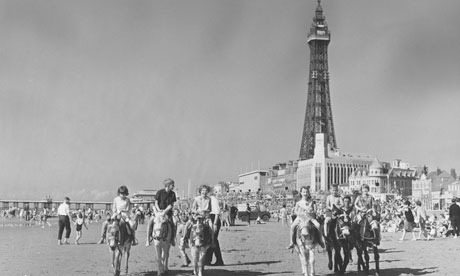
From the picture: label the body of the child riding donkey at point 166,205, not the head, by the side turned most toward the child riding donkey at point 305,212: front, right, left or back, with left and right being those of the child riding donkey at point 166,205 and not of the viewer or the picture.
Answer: left

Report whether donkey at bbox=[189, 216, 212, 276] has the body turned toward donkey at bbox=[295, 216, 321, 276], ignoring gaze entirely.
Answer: no

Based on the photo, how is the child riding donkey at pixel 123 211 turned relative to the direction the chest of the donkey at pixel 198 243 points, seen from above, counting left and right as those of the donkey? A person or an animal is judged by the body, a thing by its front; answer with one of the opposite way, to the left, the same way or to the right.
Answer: the same way

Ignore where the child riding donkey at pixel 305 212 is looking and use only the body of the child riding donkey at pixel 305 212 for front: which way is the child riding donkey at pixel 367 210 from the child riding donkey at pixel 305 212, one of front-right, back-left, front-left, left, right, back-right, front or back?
back-left

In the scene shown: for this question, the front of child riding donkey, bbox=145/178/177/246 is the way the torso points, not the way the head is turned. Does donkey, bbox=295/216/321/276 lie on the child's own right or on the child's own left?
on the child's own left

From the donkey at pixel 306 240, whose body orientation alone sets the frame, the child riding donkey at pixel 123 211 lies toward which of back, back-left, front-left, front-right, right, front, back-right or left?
right

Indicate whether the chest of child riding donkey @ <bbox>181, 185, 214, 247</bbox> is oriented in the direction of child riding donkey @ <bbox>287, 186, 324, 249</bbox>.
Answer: no

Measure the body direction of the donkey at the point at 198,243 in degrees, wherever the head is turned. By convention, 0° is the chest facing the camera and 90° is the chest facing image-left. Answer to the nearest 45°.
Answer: approximately 0°

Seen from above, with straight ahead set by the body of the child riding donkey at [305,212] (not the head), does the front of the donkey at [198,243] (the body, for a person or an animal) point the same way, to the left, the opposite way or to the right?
the same way

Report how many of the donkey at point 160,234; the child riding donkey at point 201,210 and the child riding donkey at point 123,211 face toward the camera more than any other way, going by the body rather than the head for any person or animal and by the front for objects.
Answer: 3

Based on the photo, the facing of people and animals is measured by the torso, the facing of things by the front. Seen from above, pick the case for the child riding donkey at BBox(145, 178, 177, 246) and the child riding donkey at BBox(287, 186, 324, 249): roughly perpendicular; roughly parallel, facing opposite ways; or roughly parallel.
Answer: roughly parallel

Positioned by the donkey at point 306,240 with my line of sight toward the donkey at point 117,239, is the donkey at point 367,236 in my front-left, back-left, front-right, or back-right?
back-right

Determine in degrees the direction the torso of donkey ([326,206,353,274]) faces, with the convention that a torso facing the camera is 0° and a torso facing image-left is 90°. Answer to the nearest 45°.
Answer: approximately 0°

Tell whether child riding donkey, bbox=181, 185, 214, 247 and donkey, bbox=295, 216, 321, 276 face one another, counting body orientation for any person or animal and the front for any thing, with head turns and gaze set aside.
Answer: no

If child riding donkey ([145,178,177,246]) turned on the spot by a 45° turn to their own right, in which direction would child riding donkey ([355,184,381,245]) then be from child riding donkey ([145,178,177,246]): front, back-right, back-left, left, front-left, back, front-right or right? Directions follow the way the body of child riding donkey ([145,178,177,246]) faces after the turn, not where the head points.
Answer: back-left

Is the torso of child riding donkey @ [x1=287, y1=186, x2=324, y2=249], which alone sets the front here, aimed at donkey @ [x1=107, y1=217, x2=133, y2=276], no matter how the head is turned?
no

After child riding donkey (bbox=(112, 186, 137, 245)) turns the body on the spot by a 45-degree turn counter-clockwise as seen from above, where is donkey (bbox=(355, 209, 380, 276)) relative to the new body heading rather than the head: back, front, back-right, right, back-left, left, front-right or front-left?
front-left

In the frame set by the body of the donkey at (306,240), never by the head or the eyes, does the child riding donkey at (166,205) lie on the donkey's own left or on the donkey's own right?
on the donkey's own right

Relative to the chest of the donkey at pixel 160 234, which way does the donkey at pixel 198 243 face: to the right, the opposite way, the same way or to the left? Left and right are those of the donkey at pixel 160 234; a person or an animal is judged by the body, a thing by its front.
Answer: the same way

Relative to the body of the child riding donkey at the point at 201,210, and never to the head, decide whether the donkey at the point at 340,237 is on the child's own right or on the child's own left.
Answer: on the child's own left

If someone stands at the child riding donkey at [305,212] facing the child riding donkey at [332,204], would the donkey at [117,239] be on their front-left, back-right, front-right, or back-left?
back-left

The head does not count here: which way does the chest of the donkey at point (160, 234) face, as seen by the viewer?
toward the camera

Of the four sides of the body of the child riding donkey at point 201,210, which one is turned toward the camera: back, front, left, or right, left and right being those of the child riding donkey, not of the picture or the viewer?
front
